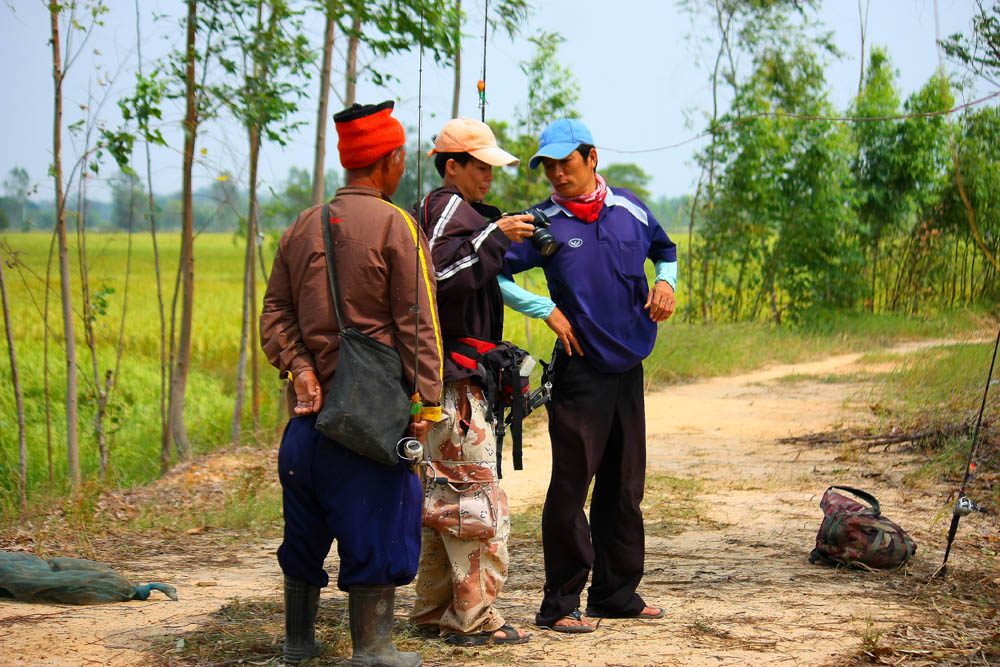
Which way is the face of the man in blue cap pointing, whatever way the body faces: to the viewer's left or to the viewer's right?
to the viewer's left

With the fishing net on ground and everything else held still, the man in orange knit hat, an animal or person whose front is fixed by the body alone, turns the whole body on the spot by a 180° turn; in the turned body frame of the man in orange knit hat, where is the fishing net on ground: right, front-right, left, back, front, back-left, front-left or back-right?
right

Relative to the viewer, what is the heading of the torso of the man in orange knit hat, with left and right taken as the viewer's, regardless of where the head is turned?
facing away from the viewer and to the right of the viewer

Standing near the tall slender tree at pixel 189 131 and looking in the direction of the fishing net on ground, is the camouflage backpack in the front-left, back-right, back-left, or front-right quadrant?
front-left

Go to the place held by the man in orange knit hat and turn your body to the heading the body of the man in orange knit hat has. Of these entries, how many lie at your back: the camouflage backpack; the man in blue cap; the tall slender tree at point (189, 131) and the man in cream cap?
0

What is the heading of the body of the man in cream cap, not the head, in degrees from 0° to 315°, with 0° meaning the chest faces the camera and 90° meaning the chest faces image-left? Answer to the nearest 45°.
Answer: approximately 270°

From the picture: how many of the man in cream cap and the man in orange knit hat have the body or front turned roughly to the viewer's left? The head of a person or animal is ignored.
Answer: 0

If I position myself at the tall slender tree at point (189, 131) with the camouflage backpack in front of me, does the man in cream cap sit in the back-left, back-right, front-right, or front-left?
front-right

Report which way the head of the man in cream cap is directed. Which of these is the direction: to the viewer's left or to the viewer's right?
to the viewer's right

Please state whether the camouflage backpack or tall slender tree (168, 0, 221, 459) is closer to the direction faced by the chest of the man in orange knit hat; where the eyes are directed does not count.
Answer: the camouflage backpack

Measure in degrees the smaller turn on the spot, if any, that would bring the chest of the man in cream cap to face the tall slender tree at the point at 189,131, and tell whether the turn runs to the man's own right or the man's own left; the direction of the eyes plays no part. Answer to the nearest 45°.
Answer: approximately 135° to the man's own left

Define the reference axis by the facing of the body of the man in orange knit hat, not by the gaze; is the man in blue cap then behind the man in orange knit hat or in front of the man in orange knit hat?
in front
